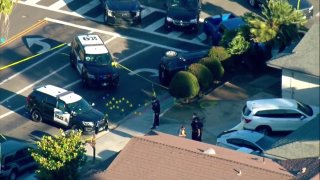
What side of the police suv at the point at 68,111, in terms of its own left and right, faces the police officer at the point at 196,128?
front

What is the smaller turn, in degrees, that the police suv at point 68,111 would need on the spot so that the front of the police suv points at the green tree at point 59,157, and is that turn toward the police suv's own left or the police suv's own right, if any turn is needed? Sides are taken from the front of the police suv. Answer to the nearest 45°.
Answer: approximately 45° to the police suv's own right

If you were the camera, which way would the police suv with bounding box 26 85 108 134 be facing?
facing the viewer and to the right of the viewer

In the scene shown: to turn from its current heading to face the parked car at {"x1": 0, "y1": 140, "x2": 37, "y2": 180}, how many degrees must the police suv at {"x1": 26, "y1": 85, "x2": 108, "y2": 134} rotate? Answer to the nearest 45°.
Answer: approximately 90° to its right

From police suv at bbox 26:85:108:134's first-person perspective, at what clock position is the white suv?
The white suv is roughly at 11 o'clock from the police suv.

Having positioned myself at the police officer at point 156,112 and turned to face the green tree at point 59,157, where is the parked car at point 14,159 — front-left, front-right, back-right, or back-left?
front-right
